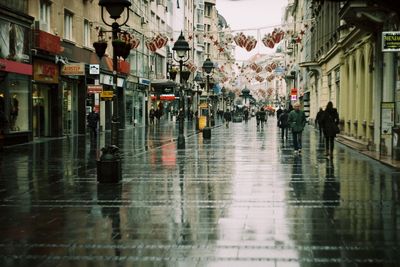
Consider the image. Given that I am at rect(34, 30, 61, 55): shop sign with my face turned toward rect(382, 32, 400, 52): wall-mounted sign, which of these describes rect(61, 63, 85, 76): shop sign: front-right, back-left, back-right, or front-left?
back-left

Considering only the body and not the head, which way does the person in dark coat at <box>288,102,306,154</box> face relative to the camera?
toward the camera

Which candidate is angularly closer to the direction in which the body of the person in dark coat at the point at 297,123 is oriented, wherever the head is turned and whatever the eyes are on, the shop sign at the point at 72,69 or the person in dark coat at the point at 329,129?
the person in dark coat

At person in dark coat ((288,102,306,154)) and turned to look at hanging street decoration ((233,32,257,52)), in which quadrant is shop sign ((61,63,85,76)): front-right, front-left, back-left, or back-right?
front-left

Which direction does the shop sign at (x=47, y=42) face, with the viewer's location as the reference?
facing the viewer and to the right of the viewer

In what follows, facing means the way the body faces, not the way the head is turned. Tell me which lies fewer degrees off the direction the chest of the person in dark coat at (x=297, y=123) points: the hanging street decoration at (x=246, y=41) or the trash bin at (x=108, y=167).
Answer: the trash bin

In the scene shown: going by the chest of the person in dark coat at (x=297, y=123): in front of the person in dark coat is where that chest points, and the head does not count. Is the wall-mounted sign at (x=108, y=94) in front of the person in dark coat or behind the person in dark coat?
behind

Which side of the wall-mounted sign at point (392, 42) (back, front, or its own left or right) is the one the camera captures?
front

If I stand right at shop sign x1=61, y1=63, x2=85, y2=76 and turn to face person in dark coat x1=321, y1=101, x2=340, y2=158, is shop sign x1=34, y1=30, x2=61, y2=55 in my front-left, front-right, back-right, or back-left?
front-right

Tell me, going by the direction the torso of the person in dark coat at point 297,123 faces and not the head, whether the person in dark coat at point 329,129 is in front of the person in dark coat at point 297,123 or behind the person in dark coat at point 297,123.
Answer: in front
